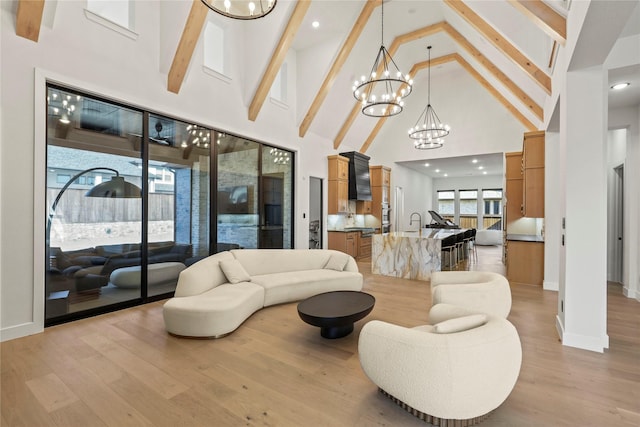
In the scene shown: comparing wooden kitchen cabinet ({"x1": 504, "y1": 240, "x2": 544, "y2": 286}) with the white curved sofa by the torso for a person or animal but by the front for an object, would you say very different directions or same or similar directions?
very different directions

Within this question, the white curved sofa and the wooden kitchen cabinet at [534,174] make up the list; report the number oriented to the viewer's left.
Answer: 1

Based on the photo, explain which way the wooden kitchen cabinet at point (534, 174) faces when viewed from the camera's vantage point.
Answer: facing to the left of the viewer

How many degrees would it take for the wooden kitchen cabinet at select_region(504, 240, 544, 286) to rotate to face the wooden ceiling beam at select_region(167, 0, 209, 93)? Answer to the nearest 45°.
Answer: approximately 45° to its left

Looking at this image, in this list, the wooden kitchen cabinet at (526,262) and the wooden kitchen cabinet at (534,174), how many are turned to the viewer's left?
2

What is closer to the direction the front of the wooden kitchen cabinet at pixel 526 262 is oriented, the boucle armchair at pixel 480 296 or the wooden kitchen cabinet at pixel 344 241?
the wooden kitchen cabinet

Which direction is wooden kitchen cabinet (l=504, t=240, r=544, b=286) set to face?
to the viewer's left

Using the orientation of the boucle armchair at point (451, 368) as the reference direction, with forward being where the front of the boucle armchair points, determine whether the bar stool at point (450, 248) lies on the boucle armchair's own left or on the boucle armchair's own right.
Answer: on the boucle armchair's own right

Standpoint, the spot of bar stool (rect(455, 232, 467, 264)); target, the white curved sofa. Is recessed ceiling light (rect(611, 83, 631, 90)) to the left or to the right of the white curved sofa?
left

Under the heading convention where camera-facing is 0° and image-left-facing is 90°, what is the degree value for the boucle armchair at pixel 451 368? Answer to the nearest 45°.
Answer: approximately 135°

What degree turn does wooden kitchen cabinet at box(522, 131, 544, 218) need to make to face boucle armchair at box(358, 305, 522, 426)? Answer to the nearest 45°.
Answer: approximately 90° to its left

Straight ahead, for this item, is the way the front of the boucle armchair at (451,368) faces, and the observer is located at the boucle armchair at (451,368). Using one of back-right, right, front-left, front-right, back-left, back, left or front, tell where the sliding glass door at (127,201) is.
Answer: front-left
